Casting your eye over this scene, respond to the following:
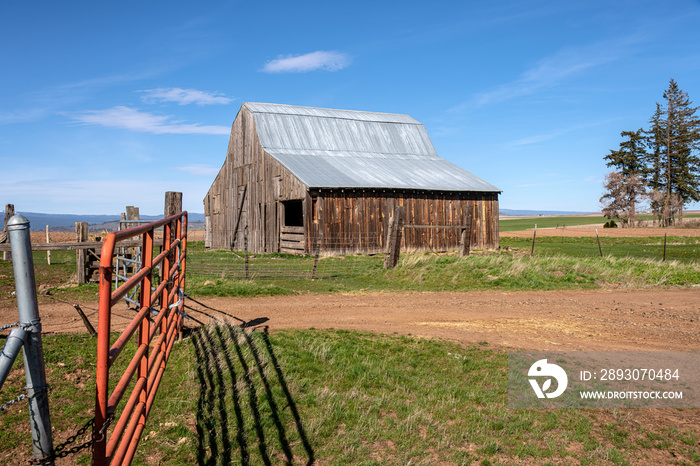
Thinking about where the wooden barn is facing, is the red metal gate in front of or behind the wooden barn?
in front

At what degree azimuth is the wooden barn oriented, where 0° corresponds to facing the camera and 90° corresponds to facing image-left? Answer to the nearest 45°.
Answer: approximately 45°
